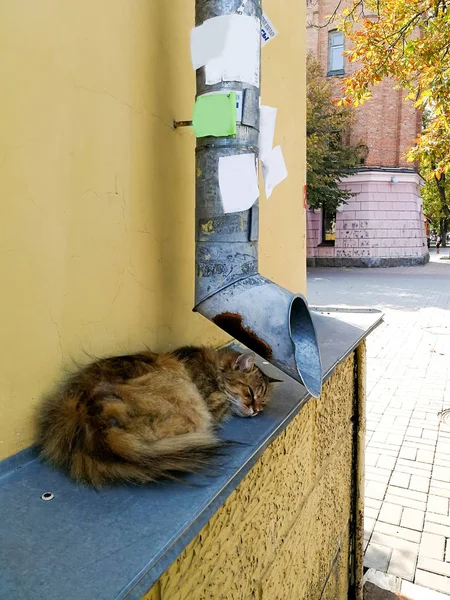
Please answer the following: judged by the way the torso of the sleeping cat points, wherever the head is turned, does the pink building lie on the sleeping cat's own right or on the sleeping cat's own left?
on the sleeping cat's own left

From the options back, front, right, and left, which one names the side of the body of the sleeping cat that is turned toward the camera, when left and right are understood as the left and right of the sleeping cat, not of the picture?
right
